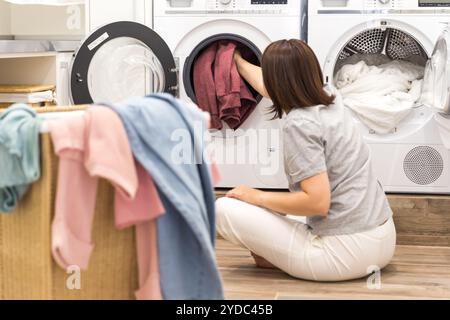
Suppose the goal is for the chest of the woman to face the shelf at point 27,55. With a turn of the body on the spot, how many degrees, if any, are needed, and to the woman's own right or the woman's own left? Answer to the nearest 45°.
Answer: approximately 45° to the woman's own left

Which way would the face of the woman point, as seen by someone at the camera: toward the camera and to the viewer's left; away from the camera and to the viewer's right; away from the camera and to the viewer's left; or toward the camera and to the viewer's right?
away from the camera and to the viewer's left

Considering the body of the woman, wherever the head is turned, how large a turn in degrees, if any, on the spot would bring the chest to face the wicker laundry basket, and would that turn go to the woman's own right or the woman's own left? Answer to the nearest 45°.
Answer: approximately 90° to the woman's own left

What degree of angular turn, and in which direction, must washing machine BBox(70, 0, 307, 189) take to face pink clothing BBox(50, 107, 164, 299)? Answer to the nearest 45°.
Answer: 0° — it already faces it

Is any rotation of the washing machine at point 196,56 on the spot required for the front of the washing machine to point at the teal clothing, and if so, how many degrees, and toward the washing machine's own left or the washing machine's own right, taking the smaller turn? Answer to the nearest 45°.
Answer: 0° — it already faces it

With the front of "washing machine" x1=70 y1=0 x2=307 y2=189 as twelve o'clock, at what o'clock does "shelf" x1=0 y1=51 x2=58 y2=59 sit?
The shelf is roughly at 2 o'clock from the washing machine.

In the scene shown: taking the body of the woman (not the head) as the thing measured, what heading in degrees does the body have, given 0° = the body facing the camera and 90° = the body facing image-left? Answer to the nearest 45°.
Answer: approximately 135°

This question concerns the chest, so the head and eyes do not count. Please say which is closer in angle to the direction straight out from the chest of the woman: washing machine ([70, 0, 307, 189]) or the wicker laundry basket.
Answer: the washing machine

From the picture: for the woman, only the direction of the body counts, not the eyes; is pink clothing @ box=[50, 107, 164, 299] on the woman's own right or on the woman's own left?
on the woman's own left

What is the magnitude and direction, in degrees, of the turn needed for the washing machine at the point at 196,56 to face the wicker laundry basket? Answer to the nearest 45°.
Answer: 0° — it already faces it

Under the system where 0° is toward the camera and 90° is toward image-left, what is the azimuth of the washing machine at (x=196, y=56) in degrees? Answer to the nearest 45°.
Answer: approximately 0°
